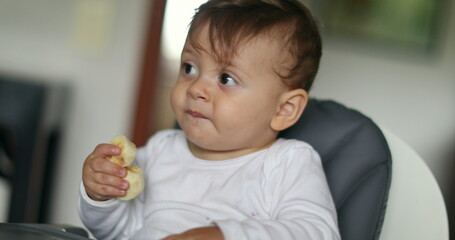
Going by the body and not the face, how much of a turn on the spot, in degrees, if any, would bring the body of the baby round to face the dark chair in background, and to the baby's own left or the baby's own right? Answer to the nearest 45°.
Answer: approximately 90° to the baby's own right

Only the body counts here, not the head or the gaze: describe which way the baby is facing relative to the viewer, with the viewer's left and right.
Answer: facing the viewer and to the left of the viewer

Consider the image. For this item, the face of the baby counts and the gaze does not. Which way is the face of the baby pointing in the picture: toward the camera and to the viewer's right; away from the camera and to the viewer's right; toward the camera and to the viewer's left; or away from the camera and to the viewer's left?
toward the camera and to the viewer's left
